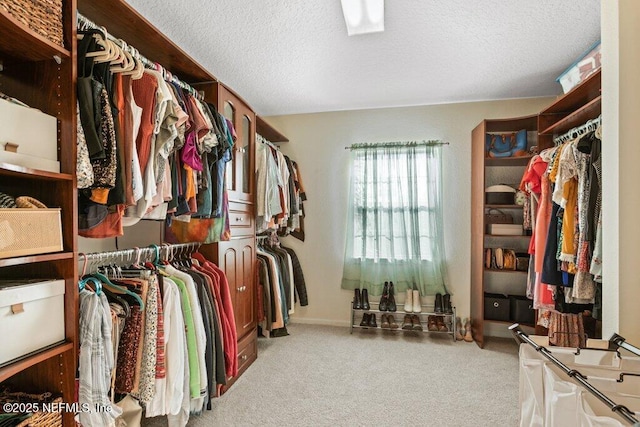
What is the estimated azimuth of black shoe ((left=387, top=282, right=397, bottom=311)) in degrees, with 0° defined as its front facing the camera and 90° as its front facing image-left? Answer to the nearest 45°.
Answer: approximately 0°

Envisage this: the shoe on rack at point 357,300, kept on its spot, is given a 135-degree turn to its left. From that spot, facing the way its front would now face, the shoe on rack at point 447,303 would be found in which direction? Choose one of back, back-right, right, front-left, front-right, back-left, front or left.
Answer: front-right

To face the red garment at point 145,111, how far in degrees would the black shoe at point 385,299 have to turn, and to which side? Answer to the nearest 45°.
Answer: approximately 45° to its right

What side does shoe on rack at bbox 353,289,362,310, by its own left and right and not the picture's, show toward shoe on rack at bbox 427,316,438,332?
left
